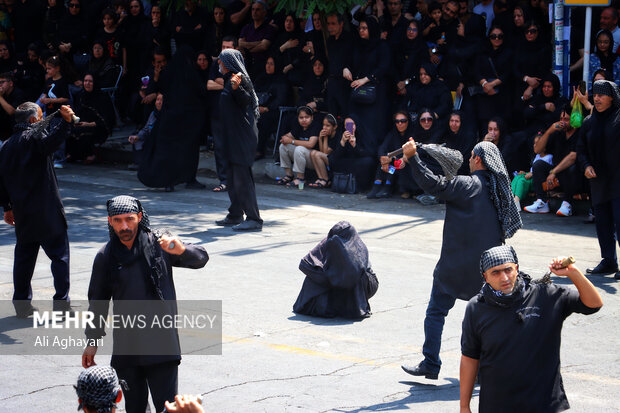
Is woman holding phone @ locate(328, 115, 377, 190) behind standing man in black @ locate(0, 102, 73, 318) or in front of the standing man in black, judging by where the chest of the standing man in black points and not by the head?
in front

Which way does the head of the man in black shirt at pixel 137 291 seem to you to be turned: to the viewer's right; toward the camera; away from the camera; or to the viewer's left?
toward the camera

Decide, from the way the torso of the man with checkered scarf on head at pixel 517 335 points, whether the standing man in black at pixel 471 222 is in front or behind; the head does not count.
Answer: behind

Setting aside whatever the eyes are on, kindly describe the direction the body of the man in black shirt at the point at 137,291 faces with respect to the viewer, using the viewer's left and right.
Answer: facing the viewer

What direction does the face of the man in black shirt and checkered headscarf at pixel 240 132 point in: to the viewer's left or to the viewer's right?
to the viewer's left

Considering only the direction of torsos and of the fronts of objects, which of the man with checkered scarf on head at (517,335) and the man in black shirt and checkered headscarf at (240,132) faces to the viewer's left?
the man in black shirt and checkered headscarf

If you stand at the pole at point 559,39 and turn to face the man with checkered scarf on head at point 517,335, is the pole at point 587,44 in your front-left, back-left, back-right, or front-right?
front-left

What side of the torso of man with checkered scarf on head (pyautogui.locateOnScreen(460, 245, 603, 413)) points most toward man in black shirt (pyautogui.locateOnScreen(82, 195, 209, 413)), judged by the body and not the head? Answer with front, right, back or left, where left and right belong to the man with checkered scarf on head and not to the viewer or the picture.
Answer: right

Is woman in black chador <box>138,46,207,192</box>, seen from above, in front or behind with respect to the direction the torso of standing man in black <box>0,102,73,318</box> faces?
in front

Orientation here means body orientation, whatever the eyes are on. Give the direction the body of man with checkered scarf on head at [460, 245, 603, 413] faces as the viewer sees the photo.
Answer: toward the camera

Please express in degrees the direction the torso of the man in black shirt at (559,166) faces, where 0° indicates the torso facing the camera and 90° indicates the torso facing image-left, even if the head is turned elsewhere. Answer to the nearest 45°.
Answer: approximately 45°

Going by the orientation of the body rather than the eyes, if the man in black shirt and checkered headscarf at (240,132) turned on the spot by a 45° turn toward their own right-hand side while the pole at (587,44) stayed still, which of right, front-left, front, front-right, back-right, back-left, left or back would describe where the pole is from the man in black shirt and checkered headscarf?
back-right

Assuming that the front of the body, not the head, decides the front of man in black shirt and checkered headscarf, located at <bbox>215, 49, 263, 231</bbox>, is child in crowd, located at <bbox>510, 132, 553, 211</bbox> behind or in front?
behind

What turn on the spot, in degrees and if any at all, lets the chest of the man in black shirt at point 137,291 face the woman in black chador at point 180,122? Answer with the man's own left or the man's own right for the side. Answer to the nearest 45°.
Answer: approximately 180°
